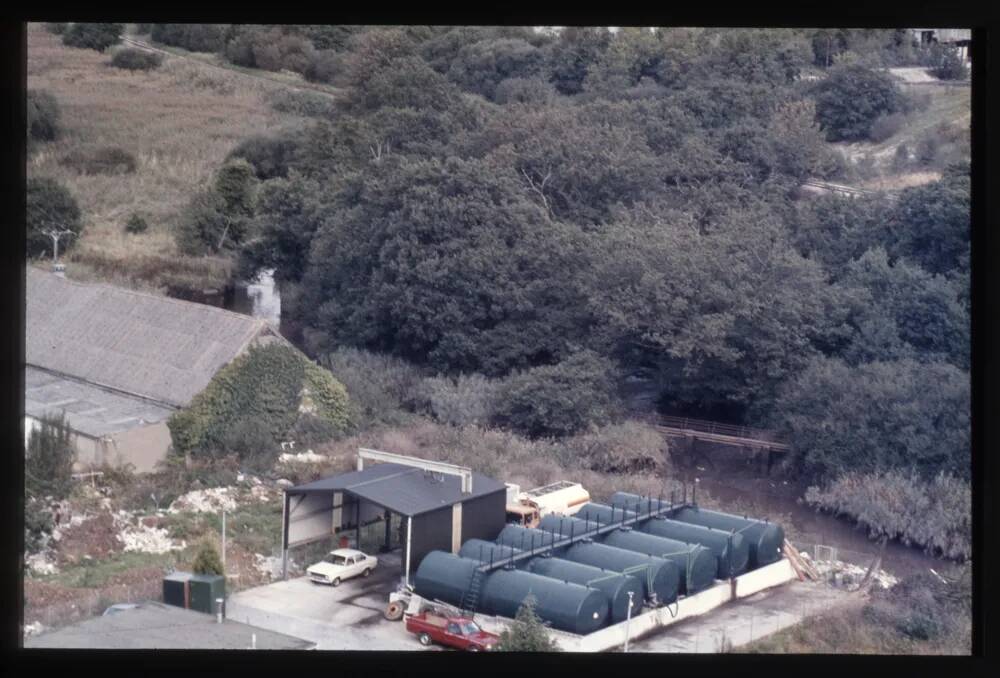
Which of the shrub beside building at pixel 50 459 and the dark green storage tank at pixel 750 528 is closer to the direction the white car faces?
the shrub beside building

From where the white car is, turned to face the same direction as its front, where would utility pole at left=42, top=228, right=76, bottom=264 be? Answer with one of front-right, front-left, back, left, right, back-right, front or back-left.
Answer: right

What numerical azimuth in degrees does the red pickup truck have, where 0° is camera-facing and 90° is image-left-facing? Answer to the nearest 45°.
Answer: approximately 315°

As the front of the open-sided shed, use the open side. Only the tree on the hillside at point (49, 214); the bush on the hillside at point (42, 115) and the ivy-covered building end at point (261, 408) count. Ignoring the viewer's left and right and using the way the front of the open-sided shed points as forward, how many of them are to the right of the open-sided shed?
3

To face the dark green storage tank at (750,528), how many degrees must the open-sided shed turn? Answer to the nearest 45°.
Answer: approximately 135° to its left

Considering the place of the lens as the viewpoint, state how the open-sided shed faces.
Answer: facing the viewer and to the left of the viewer

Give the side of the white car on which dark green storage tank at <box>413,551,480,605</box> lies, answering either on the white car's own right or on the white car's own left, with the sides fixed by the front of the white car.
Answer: on the white car's own left

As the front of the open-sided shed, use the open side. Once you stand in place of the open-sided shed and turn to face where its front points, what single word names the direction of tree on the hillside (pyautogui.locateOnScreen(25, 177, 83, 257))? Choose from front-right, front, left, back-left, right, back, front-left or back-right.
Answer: right

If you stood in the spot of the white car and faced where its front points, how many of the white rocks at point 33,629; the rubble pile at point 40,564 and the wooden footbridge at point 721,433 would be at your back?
1

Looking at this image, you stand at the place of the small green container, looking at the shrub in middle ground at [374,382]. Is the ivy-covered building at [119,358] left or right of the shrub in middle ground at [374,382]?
left

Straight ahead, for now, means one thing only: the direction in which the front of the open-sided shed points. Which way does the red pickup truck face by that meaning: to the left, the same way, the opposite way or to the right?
to the left

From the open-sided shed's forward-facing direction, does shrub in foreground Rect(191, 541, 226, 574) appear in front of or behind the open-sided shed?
in front
